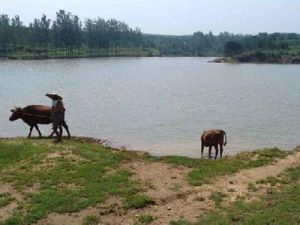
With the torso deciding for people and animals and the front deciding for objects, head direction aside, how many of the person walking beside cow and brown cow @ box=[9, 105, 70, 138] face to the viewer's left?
2

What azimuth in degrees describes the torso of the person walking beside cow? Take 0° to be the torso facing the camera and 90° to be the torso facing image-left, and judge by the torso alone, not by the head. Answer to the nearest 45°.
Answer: approximately 90°

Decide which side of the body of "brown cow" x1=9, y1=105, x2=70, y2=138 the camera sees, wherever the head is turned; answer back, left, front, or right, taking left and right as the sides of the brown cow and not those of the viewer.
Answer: left
